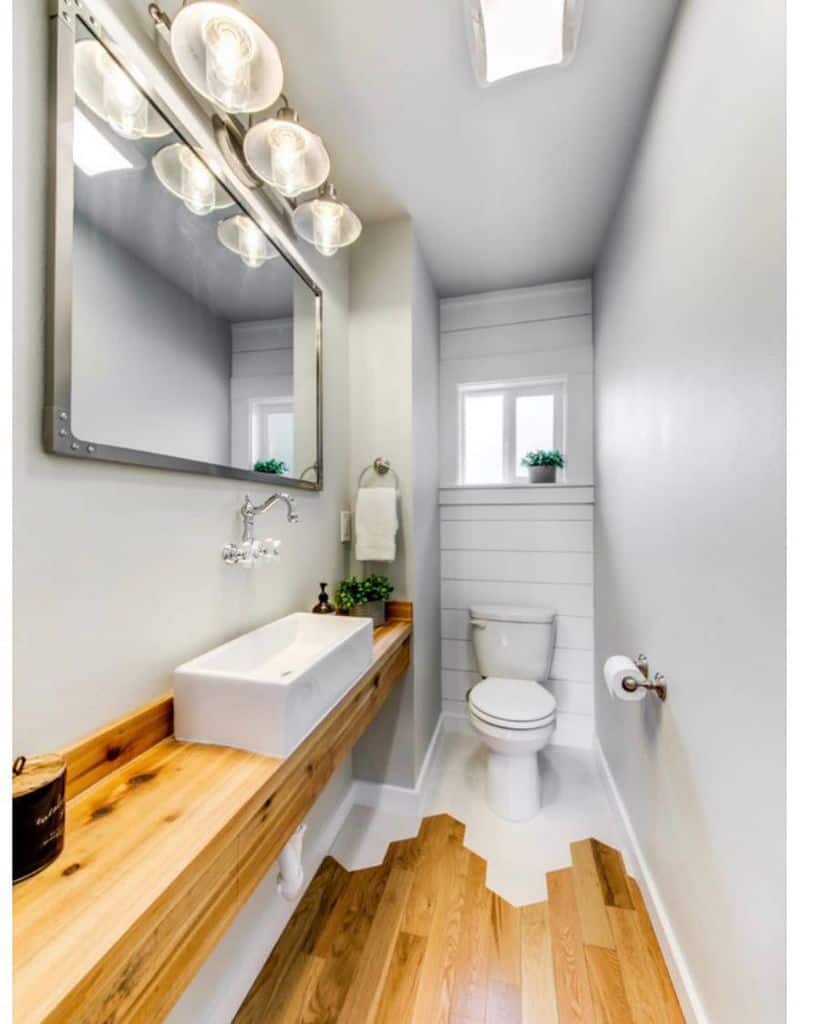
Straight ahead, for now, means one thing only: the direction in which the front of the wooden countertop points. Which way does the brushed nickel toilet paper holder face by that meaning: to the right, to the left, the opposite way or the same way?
the opposite way

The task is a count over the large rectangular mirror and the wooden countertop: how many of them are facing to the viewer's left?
0

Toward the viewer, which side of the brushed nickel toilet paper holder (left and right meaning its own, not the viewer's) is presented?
left

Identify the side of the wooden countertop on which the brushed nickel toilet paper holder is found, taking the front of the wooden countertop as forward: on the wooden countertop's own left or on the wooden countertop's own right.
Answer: on the wooden countertop's own left

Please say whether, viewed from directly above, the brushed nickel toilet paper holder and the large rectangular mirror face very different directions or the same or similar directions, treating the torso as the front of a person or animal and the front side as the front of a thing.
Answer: very different directions

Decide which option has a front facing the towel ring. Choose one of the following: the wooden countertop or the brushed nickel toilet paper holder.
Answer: the brushed nickel toilet paper holder

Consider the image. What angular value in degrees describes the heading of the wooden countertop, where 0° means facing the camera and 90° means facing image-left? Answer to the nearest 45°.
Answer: approximately 315°

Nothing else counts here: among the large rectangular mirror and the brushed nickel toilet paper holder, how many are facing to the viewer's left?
1
